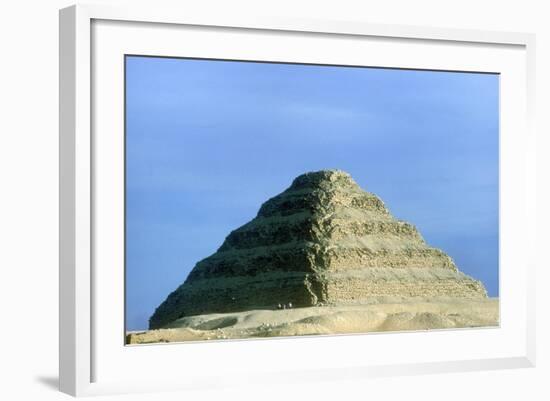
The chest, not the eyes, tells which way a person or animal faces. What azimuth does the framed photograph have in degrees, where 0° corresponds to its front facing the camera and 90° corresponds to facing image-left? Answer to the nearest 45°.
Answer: approximately 315°
